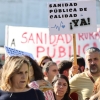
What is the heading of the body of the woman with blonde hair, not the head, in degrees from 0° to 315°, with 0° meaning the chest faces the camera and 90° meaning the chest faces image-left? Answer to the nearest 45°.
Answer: approximately 315°

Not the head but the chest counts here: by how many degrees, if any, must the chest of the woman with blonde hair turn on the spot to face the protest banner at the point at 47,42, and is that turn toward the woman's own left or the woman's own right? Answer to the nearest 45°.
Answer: approximately 135° to the woman's own left

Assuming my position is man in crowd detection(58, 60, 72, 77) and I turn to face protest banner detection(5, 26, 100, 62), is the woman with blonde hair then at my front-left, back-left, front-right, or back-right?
back-left

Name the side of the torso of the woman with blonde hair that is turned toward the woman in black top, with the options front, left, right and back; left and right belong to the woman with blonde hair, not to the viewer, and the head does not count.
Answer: left

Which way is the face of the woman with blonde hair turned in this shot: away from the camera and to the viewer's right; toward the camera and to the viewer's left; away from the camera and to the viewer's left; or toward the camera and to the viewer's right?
toward the camera and to the viewer's right

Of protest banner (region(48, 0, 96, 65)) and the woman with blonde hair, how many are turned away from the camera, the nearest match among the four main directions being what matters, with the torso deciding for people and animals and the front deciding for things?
0

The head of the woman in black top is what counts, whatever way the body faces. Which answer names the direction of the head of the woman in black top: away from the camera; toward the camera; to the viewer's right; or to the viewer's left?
toward the camera

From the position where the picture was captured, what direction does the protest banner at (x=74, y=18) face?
facing the viewer

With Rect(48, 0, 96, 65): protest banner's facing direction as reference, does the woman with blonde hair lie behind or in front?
in front
